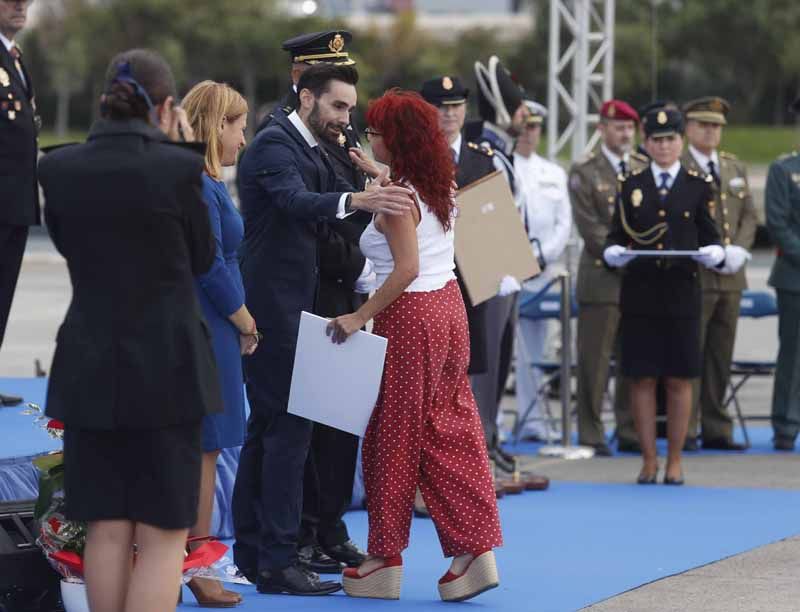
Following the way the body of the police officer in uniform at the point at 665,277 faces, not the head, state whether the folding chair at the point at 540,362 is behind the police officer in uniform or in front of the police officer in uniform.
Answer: behind

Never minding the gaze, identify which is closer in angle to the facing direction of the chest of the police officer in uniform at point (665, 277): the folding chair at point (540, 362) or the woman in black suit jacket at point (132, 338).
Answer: the woman in black suit jacket

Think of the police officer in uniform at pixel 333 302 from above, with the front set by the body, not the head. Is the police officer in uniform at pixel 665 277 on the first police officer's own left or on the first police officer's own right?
on the first police officer's own left

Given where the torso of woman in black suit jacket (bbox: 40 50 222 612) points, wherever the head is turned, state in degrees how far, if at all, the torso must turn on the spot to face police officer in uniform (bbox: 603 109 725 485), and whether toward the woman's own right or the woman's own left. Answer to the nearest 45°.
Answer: approximately 45° to the woman's own right

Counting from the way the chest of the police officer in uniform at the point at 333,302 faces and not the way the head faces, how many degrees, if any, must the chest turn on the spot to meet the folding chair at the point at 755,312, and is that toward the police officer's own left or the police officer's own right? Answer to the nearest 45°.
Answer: approximately 90° to the police officer's own left

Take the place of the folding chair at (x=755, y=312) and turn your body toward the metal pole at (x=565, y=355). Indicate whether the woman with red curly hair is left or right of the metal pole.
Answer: left

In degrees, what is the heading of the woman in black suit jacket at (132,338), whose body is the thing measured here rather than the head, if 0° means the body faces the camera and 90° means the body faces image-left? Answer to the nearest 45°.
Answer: approximately 180°

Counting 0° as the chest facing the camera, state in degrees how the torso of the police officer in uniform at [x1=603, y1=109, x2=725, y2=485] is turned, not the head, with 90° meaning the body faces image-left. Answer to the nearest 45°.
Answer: approximately 0°
